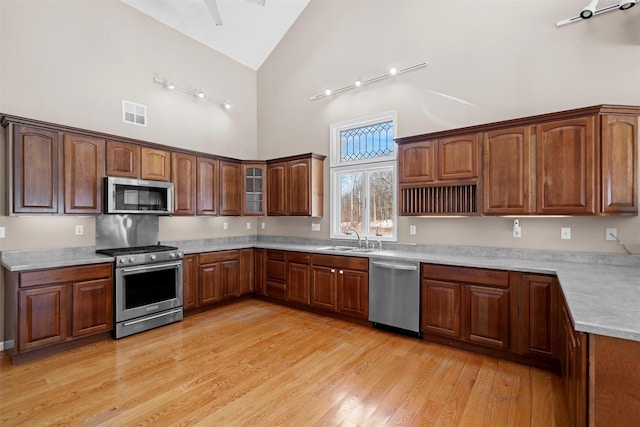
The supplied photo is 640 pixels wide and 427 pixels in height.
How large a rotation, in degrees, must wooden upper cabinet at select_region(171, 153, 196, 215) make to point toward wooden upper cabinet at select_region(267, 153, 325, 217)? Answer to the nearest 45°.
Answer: approximately 45° to its left

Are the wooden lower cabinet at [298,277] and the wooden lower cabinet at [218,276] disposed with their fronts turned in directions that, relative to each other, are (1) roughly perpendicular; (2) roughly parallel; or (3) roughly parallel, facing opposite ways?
roughly perpendicular

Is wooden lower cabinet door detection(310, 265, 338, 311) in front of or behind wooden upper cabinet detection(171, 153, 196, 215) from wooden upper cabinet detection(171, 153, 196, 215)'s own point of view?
in front

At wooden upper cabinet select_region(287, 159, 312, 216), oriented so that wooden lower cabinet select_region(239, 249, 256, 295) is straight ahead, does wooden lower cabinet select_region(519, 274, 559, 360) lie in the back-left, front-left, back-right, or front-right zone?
back-left

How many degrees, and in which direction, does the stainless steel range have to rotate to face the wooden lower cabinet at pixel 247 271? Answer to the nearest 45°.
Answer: approximately 45° to its left

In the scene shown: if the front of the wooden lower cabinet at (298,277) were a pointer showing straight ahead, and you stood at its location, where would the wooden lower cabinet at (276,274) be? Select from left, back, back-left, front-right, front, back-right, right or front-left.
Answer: right

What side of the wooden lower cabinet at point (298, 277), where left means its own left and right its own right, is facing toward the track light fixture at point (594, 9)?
left
